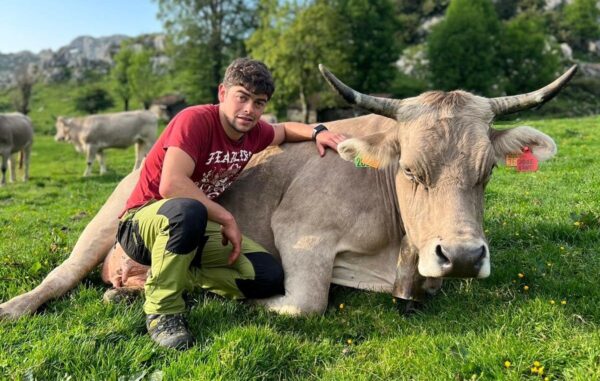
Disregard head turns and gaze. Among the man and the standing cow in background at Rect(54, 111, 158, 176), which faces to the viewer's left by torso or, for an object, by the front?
the standing cow in background

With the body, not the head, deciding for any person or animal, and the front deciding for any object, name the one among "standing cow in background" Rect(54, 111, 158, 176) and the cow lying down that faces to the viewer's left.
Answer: the standing cow in background

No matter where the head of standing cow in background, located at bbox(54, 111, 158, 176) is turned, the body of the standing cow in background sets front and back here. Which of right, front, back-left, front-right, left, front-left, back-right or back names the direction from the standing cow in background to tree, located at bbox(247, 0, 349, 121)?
back-right

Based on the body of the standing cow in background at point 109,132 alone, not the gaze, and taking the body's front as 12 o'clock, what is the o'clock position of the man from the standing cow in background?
The man is roughly at 9 o'clock from the standing cow in background.

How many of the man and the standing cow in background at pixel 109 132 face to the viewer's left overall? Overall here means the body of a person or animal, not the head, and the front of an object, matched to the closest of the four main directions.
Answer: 1

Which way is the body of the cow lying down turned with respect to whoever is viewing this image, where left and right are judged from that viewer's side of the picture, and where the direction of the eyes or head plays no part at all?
facing the viewer and to the right of the viewer

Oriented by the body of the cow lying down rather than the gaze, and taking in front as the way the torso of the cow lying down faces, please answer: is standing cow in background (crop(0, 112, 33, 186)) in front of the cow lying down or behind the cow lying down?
behind

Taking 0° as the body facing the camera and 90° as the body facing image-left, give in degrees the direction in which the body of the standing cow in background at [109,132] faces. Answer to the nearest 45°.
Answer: approximately 90°

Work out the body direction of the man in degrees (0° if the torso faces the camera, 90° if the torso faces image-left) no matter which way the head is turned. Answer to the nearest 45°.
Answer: approximately 315°

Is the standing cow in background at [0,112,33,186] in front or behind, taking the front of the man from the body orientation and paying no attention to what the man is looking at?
behind
